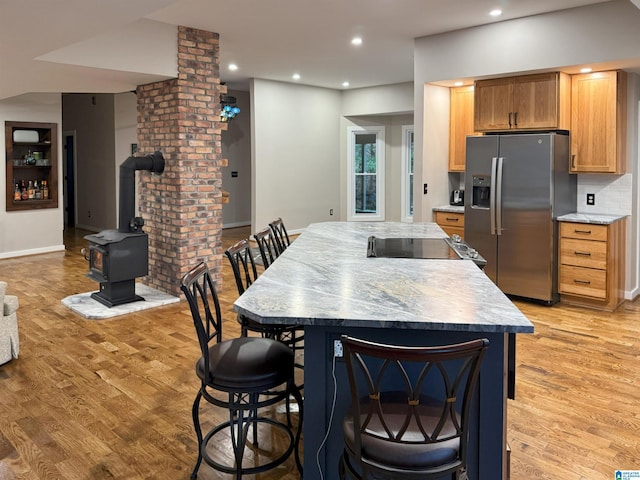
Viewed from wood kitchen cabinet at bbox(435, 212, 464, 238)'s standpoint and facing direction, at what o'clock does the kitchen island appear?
The kitchen island is roughly at 12 o'clock from the wood kitchen cabinet.

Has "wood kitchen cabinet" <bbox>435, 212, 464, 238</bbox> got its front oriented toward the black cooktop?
yes

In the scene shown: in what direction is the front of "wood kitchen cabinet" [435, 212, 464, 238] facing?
toward the camera

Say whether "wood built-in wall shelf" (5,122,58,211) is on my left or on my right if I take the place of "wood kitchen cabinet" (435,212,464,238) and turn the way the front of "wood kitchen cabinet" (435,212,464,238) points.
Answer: on my right

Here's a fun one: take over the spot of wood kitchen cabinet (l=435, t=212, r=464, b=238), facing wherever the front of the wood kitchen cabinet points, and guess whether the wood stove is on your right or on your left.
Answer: on your right

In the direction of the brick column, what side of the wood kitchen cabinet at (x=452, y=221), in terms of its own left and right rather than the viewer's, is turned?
right
